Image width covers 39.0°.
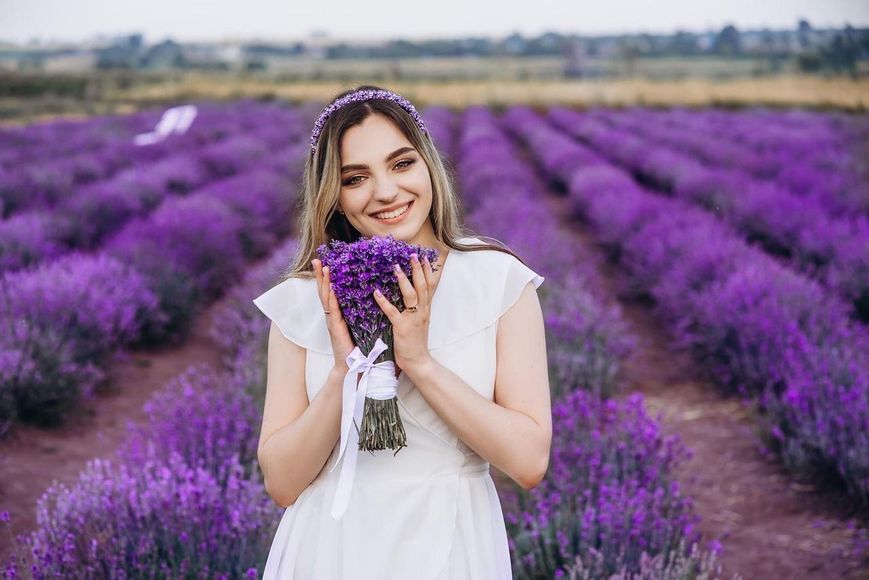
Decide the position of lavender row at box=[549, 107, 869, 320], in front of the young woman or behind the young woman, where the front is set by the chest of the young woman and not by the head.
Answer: behind

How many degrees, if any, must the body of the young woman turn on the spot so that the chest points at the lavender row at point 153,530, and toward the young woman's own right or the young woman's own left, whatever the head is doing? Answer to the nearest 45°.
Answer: approximately 135° to the young woman's own right

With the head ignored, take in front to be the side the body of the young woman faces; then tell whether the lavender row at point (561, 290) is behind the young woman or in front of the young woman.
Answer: behind

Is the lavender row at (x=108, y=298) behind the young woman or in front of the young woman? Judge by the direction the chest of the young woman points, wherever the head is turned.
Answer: behind

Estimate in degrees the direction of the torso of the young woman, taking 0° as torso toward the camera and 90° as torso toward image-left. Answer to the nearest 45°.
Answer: approximately 0°

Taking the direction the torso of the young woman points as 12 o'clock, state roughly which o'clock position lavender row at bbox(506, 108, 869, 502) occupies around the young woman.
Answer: The lavender row is roughly at 7 o'clock from the young woman.

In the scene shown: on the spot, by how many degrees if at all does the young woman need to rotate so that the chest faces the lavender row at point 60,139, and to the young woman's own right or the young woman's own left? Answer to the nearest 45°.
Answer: approximately 180°

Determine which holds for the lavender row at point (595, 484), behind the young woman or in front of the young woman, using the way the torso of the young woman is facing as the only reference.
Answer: behind
